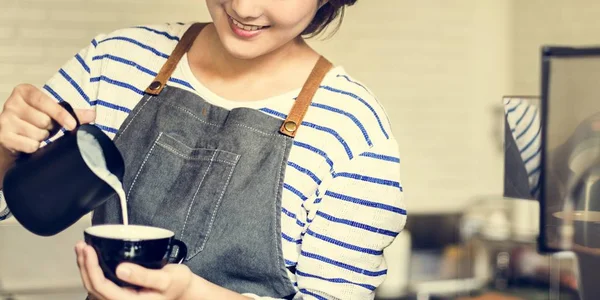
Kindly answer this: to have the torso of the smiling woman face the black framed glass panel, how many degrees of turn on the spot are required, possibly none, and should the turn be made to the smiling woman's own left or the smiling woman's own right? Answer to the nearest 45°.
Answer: approximately 90° to the smiling woman's own left

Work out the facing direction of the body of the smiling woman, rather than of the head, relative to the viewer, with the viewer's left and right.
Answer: facing the viewer and to the left of the viewer
